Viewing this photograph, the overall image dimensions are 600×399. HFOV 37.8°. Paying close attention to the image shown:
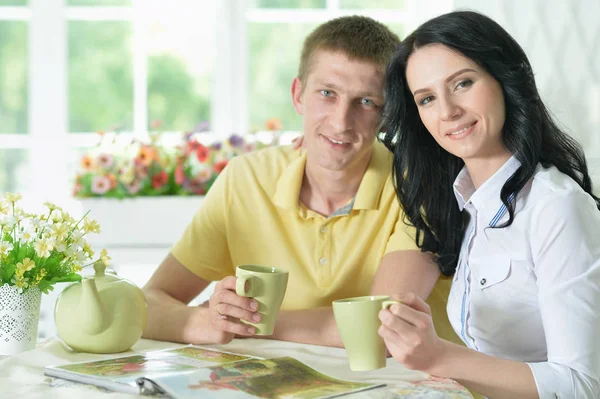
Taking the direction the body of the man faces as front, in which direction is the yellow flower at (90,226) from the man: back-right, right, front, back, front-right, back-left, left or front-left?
front-right

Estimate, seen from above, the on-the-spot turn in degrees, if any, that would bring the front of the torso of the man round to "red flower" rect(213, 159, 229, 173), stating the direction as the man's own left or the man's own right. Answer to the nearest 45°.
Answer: approximately 180°

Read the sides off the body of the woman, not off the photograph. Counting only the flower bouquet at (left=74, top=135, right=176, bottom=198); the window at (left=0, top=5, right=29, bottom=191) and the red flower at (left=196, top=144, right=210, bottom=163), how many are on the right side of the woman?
3

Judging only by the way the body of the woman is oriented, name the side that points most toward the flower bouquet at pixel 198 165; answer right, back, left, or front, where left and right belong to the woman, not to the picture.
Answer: right

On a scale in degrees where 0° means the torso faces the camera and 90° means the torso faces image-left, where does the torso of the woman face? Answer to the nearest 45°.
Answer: approximately 45°

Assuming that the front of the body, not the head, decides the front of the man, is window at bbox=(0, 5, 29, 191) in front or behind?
behind

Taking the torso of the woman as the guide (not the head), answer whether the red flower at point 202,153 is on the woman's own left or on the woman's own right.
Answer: on the woman's own right

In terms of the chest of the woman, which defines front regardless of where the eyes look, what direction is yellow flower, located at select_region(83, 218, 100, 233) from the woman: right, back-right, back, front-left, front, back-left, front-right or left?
front-right
